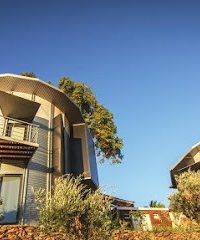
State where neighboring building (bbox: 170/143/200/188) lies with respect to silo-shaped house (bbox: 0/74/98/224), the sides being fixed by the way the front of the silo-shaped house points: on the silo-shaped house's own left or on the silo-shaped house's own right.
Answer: on the silo-shaped house's own left

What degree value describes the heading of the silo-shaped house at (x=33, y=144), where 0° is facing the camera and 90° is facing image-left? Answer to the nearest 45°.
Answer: approximately 0°

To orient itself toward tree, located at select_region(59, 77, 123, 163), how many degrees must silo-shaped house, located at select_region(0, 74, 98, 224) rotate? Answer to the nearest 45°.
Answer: approximately 135° to its left

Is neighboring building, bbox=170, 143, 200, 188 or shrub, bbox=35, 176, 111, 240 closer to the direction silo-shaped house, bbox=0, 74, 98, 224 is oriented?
the shrub

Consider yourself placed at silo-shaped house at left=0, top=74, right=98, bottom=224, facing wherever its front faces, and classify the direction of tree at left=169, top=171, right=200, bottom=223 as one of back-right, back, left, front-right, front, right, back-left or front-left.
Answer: left

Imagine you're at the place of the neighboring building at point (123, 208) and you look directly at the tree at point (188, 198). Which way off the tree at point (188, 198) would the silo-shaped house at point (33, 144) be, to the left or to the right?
right

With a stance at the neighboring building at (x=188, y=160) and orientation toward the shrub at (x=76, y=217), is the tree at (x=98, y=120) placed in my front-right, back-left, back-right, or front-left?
front-right

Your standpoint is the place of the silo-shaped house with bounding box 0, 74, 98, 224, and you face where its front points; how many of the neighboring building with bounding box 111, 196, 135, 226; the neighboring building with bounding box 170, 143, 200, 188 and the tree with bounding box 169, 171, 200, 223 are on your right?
0

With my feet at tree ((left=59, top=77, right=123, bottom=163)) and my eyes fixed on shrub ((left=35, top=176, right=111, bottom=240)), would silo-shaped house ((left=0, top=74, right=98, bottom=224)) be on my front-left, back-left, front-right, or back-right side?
front-right

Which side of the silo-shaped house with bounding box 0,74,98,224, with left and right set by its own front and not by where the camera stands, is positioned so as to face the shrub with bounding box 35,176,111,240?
front
